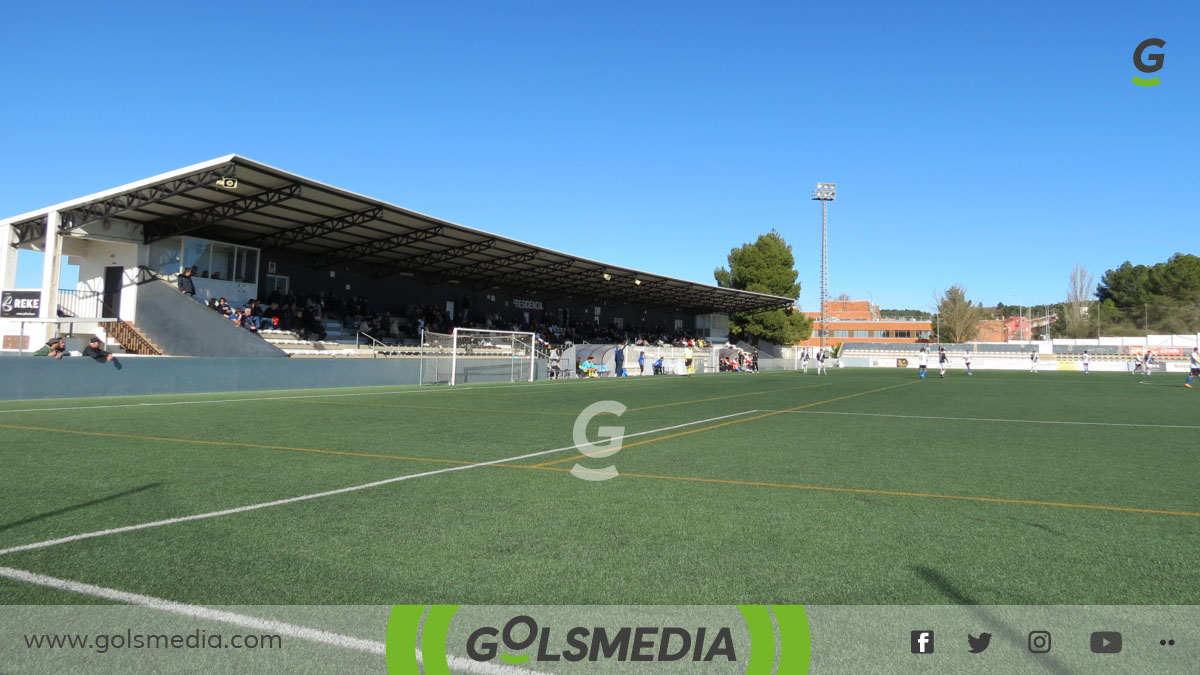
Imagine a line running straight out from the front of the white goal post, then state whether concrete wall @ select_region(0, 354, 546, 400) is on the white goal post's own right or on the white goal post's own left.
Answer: on the white goal post's own right

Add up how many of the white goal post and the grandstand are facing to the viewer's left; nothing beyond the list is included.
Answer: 0

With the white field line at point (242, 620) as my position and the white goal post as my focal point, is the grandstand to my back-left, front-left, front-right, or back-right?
front-left

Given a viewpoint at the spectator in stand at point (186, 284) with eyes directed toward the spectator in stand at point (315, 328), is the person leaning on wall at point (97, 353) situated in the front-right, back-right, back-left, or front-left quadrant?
back-right

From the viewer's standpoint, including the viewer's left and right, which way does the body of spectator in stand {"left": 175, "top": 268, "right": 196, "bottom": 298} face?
facing the viewer and to the right of the viewer

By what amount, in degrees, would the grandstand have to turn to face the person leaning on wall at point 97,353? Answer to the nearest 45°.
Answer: approximately 45° to its right

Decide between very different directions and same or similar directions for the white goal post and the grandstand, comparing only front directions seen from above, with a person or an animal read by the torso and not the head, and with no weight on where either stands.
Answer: same or similar directions

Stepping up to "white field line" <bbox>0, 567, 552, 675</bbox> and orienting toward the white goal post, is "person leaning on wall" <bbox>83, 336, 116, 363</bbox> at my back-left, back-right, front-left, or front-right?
front-left

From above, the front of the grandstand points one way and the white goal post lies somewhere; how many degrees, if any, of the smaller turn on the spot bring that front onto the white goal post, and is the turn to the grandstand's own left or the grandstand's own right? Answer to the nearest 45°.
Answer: approximately 45° to the grandstand's own left

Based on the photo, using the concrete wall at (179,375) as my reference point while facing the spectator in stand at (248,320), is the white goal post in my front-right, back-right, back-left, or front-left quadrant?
front-right

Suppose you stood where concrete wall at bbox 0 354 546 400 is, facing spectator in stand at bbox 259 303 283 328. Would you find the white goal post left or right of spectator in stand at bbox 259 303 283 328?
right

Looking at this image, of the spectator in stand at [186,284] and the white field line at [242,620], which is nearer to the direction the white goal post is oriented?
the white field line

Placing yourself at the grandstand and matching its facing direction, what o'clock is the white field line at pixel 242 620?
The white field line is roughly at 1 o'clock from the grandstand.

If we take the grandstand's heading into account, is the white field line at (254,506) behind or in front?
in front

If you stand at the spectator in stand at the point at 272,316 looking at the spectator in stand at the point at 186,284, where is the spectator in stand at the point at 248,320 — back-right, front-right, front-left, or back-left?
front-left
